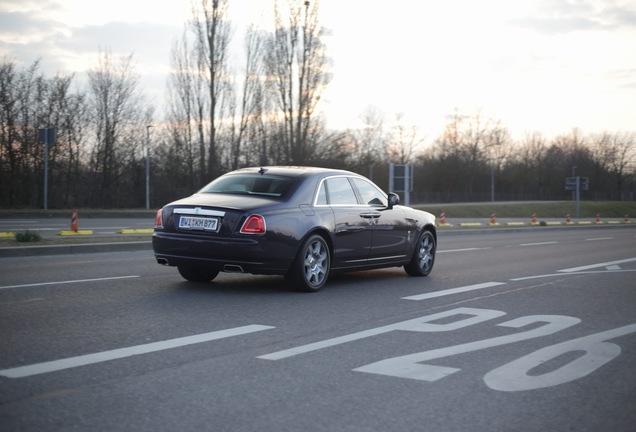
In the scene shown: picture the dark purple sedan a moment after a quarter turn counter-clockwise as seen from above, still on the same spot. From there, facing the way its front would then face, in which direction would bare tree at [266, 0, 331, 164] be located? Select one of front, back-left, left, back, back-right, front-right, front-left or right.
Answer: front-right

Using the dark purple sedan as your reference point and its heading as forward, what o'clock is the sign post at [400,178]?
The sign post is roughly at 11 o'clock from the dark purple sedan.

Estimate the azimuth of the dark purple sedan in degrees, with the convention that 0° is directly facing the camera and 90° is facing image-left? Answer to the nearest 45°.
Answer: approximately 225°

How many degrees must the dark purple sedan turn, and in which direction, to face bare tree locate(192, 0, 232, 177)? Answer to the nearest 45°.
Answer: approximately 45° to its left
